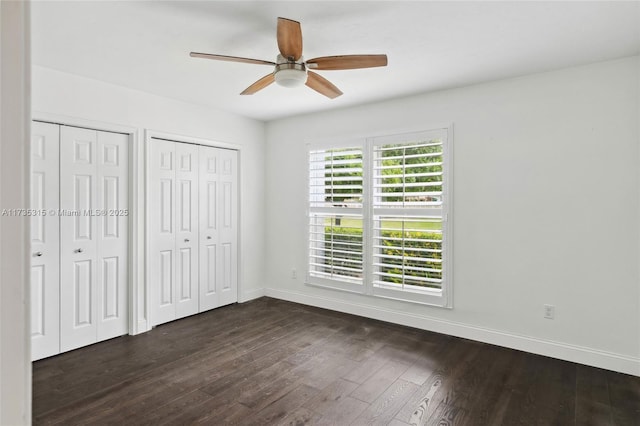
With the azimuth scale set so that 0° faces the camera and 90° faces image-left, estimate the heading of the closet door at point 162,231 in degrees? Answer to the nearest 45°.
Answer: approximately 315°

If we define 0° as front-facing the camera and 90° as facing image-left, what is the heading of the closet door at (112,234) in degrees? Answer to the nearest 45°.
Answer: approximately 315°

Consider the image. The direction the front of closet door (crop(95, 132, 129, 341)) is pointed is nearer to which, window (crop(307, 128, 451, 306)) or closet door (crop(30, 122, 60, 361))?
the window

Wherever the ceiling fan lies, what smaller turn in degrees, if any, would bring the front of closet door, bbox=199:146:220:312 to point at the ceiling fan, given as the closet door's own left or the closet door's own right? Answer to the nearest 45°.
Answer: approximately 45° to the closet door's own right

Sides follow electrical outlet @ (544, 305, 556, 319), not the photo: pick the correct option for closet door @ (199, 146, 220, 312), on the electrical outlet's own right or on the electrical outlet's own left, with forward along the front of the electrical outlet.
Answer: on the electrical outlet's own right

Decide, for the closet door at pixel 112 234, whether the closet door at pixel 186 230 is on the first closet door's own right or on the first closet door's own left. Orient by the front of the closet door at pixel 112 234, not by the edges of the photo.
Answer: on the first closet door's own left

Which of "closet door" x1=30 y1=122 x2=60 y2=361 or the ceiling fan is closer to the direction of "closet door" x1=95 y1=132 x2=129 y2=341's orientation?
the ceiling fan

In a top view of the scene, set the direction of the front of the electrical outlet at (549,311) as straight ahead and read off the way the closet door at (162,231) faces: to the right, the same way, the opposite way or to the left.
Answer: to the left

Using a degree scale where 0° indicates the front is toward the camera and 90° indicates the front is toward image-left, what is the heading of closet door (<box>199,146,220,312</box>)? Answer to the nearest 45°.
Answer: approximately 315°

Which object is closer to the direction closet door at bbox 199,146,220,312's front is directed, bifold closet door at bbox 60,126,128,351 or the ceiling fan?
the ceiling fan
